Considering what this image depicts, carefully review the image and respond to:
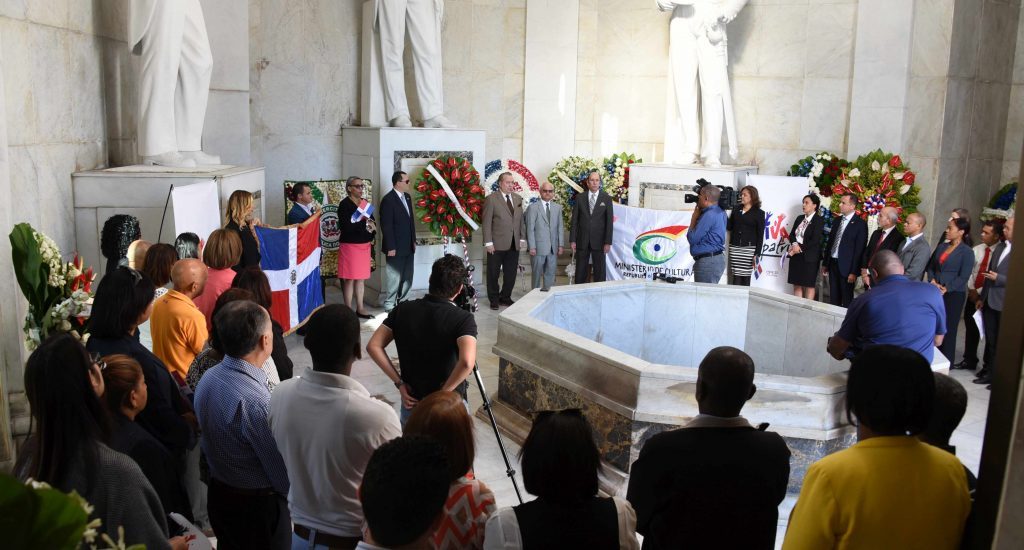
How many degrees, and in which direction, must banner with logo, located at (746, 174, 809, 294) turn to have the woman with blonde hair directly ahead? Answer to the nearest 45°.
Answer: approximately 45° to its right

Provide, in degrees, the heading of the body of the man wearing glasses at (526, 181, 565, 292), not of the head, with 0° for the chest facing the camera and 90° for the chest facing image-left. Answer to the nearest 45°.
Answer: approximately 0°

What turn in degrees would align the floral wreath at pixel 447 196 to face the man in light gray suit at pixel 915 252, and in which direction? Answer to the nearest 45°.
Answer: approximately 45° to its left

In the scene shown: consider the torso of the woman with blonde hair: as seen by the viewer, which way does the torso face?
to the viewer's right

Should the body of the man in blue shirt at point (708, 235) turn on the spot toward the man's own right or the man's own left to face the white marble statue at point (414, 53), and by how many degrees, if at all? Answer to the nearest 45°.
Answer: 0° — they already face it

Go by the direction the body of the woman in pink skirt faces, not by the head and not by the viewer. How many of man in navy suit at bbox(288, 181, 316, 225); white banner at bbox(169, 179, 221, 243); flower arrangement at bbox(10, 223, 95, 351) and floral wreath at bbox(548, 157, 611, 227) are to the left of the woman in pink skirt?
1

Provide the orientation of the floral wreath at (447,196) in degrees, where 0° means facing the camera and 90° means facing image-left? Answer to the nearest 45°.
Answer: approximately 0°

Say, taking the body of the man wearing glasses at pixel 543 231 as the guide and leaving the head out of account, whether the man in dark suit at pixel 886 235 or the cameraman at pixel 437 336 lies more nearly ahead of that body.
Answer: the cameraman

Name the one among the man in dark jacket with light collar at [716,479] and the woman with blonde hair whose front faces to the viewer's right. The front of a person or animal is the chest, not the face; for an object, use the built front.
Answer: the woman with blonde hair

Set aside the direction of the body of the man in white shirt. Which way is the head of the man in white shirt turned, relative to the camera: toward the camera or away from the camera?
away from the camera

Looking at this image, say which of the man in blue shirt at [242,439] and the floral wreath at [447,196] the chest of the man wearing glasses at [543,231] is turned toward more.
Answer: the man in blue shirt

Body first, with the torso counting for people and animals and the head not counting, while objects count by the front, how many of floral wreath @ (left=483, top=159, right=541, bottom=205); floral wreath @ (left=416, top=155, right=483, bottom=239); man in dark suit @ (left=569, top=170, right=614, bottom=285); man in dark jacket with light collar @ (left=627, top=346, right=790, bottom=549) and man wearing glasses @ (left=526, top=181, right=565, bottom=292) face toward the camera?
4

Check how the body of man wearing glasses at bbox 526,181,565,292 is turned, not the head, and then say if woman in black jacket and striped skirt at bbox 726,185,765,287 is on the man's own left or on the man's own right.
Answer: on the man's own left

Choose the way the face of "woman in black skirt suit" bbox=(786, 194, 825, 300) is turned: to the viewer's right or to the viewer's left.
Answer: to the viewer's left
